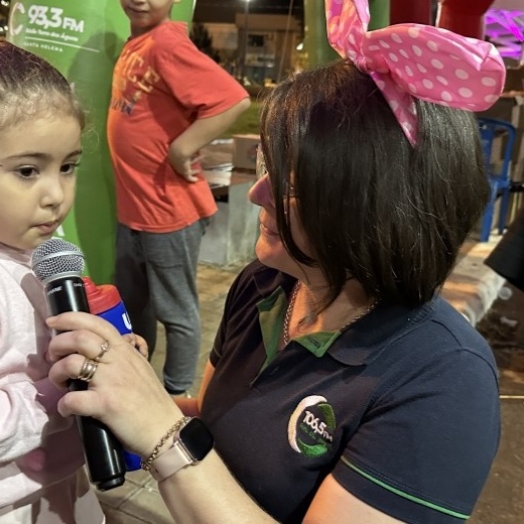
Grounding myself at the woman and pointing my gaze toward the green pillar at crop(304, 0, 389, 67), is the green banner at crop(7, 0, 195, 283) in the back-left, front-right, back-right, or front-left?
front-left

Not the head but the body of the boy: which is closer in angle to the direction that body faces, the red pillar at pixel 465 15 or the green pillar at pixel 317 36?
the red pillar

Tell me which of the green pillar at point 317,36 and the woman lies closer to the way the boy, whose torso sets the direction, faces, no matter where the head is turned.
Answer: the woman

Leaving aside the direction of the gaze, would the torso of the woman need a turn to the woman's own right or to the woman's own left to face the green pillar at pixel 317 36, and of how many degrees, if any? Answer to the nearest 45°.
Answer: approximately 135° to the woman's own right

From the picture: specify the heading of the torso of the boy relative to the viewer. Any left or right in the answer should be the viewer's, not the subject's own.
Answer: facing the viewer and to the left of the viewer

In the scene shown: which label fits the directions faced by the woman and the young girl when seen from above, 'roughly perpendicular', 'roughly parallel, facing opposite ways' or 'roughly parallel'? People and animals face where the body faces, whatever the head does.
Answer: roughly perpendicular

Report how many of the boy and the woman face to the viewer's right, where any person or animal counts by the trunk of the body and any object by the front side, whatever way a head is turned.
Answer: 0

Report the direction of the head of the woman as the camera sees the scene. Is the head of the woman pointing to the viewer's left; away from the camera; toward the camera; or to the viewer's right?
to the viewer's left

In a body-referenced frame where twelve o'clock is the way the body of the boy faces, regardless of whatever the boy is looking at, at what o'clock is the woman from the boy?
The woman is roughly at 10 o'clock from the boy.

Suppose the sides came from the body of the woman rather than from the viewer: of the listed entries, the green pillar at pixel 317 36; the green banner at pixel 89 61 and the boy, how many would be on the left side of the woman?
0

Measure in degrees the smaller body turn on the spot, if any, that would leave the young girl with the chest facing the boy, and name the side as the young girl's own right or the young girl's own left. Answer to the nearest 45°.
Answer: approximately 135° to the young girl's own left
